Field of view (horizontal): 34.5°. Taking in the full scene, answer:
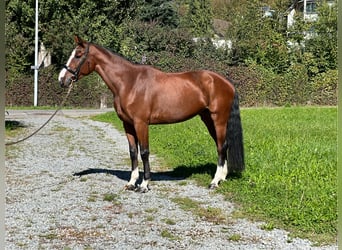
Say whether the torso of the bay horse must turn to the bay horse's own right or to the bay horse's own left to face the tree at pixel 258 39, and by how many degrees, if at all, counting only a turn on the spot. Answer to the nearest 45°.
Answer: approximately 90° to the bay horse's own right

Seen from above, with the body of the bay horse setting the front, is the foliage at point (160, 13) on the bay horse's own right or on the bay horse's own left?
on the bay horse's own right

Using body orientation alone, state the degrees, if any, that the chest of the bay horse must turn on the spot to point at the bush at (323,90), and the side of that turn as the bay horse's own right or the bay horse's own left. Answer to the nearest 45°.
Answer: approximately 135° to the bay horse's own right

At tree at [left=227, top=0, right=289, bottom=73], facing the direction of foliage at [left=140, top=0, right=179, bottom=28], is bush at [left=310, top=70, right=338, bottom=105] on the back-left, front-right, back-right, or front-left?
back-left

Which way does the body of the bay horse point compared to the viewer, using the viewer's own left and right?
facing to the left of the viewer
